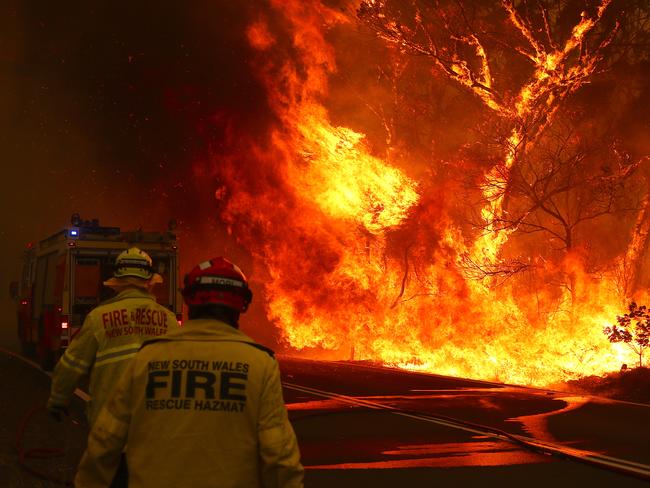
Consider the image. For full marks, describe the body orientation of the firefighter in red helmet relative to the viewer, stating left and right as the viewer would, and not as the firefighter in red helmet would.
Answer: facing away from the viewer

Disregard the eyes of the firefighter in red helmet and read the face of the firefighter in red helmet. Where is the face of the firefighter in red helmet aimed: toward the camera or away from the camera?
away from the camera

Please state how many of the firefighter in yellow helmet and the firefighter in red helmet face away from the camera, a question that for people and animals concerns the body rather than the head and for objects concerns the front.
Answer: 2

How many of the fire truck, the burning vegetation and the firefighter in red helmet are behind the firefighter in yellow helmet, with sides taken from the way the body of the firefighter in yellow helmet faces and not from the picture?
1

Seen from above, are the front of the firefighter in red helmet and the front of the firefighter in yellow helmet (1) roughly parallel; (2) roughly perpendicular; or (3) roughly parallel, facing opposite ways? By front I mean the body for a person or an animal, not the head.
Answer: roughly parallel

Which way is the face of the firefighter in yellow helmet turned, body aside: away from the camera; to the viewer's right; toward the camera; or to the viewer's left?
away from the camera

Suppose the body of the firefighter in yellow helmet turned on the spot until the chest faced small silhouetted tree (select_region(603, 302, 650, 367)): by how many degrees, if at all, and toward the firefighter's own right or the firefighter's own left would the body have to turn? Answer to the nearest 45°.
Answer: approximately 45° to the firefighter's own right

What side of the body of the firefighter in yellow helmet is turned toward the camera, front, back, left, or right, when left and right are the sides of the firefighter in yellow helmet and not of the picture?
back

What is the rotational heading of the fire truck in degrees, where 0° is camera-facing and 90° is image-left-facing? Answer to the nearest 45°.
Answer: approximately 135°

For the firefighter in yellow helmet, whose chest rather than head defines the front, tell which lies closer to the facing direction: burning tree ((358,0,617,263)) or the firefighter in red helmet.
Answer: the burning tree

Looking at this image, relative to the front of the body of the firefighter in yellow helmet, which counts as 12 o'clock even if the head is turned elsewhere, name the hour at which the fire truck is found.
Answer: The fire truck is roughly at 12 o'clock from the firefighter in yellow helmet.

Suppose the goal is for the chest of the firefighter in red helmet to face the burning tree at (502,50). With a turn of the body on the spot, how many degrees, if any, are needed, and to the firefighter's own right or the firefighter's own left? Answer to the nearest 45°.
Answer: approximately 45° to the firefighter's own right

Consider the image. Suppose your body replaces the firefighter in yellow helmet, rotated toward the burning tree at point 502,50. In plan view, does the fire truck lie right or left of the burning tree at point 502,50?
left

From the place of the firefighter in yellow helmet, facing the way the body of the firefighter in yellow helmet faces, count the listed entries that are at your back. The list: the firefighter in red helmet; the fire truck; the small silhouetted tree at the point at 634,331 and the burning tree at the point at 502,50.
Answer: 1
